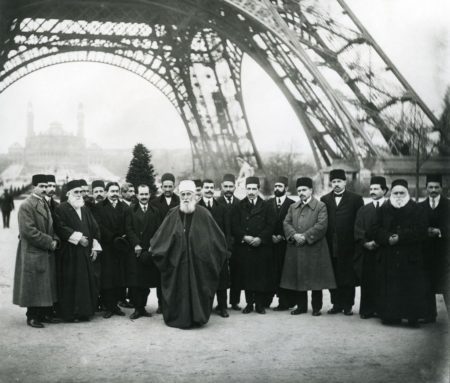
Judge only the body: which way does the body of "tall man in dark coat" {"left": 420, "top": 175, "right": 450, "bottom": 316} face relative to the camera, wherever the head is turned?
toward the camera

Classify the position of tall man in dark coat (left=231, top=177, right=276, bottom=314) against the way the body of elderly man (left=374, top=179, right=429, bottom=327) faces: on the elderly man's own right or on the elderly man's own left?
on the elderly man's own right

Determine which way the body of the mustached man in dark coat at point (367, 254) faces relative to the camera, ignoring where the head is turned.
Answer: toward the camera

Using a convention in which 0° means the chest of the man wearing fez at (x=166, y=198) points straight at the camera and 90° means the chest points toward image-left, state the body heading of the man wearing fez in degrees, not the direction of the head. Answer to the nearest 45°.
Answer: approximately 0°

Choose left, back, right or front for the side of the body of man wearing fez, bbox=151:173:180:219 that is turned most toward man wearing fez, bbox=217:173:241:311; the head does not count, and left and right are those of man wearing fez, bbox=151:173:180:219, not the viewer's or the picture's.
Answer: left

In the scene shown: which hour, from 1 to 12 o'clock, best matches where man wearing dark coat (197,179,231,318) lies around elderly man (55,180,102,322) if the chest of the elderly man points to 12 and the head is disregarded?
The man wearing dark coat is roughly at 10 o'clock from the elderly man.

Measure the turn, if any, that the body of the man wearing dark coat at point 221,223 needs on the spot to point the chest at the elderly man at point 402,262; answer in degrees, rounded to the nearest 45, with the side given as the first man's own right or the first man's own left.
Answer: approximately 45° to the first man's own left

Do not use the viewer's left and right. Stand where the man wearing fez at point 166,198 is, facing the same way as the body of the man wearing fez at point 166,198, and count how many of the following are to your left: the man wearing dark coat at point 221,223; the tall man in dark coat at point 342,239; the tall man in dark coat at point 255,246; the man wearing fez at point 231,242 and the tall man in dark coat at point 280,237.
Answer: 5

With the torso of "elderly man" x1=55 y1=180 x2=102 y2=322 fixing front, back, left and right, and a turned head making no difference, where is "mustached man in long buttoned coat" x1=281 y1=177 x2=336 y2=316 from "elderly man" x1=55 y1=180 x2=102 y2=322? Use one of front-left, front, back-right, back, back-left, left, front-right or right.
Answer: front-left

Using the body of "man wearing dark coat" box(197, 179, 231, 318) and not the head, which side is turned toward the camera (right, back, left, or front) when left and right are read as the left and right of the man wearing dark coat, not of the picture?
front

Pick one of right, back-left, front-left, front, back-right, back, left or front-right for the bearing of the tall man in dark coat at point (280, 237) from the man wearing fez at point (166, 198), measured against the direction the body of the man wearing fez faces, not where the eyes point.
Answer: left

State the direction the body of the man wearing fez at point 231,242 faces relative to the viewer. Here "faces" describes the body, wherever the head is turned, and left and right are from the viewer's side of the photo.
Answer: facing the viewer

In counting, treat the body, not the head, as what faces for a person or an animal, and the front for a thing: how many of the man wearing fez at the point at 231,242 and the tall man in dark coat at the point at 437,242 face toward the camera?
2

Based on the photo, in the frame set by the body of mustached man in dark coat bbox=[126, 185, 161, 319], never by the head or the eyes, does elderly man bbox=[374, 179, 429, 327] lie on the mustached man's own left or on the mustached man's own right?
on the mustached man's own left

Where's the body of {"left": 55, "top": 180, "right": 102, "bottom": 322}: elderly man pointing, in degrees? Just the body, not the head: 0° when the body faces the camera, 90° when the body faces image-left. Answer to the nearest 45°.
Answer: approximately 315°
